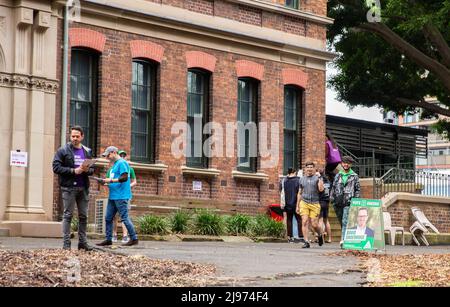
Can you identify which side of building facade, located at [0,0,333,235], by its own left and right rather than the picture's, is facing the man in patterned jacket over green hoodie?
front

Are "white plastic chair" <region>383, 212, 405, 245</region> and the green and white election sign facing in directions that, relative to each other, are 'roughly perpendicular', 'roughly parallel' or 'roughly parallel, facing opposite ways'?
roughly perpendicular

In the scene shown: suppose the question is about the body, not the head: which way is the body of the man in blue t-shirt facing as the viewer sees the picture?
to the viewer's left

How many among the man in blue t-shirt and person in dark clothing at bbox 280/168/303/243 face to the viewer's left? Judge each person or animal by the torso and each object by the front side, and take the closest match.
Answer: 1

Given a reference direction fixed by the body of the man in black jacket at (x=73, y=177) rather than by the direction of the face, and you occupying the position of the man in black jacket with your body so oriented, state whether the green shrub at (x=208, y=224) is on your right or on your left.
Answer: on your left

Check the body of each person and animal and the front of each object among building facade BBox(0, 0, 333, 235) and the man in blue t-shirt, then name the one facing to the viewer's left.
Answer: the man in blue t-shirt

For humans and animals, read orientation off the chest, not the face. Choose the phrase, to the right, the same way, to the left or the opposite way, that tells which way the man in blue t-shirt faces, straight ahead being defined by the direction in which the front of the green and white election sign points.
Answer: to the right

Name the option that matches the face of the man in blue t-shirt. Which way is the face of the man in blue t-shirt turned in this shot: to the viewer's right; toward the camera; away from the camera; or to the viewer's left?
to the viewer's left
